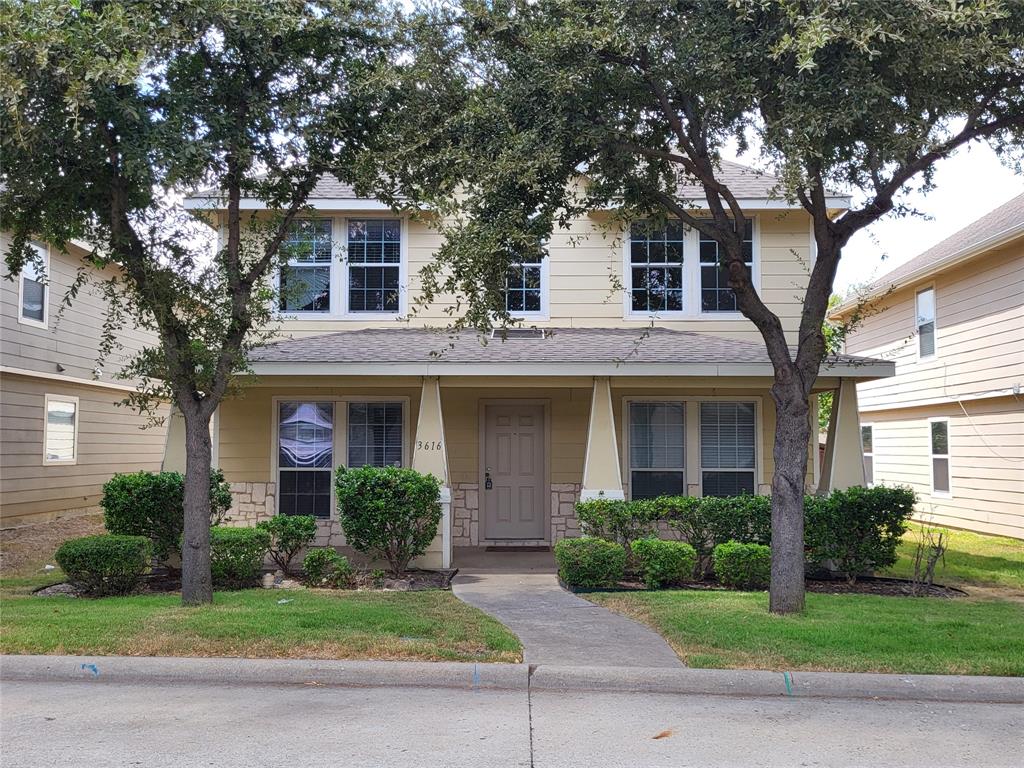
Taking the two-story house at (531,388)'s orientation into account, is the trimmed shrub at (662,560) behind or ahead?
ahead

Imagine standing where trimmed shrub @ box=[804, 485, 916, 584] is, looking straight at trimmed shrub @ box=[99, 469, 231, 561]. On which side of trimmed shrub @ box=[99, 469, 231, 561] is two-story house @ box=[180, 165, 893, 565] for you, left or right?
right

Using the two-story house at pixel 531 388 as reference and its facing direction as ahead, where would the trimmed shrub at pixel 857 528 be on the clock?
The trimmed shrub is roughly at 10 o'clock from the two-story house.

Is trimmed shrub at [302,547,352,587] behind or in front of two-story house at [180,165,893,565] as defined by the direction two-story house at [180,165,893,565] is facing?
in front

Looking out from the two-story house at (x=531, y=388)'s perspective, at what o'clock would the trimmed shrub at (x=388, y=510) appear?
The trimmed shrub is roughly at 1 o'clock from the two-story house.

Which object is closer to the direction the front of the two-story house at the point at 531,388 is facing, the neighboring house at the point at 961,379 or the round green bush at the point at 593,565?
the round green bush

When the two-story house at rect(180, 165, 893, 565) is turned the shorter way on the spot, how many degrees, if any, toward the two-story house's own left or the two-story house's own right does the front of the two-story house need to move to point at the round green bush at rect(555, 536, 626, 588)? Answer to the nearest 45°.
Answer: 0° — it already faces it

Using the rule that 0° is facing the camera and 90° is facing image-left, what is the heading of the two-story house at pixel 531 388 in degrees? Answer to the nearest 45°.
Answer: approximately 0°

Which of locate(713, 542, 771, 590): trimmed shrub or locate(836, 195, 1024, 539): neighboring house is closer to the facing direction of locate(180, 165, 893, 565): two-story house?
the trimmed shrub
